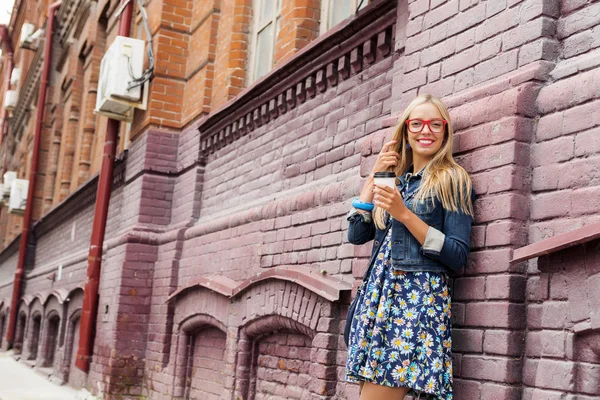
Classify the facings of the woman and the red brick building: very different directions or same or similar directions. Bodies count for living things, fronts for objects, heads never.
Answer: same or similar directions

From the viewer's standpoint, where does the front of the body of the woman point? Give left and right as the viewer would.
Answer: facing the viewer and to the left of the viewer

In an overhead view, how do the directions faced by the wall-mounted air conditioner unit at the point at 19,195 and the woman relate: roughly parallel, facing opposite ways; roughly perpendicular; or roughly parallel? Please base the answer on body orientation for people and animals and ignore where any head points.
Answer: roughly parallel

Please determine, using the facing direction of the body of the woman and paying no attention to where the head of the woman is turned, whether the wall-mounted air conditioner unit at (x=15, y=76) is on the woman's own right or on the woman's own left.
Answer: on the woman's own right
